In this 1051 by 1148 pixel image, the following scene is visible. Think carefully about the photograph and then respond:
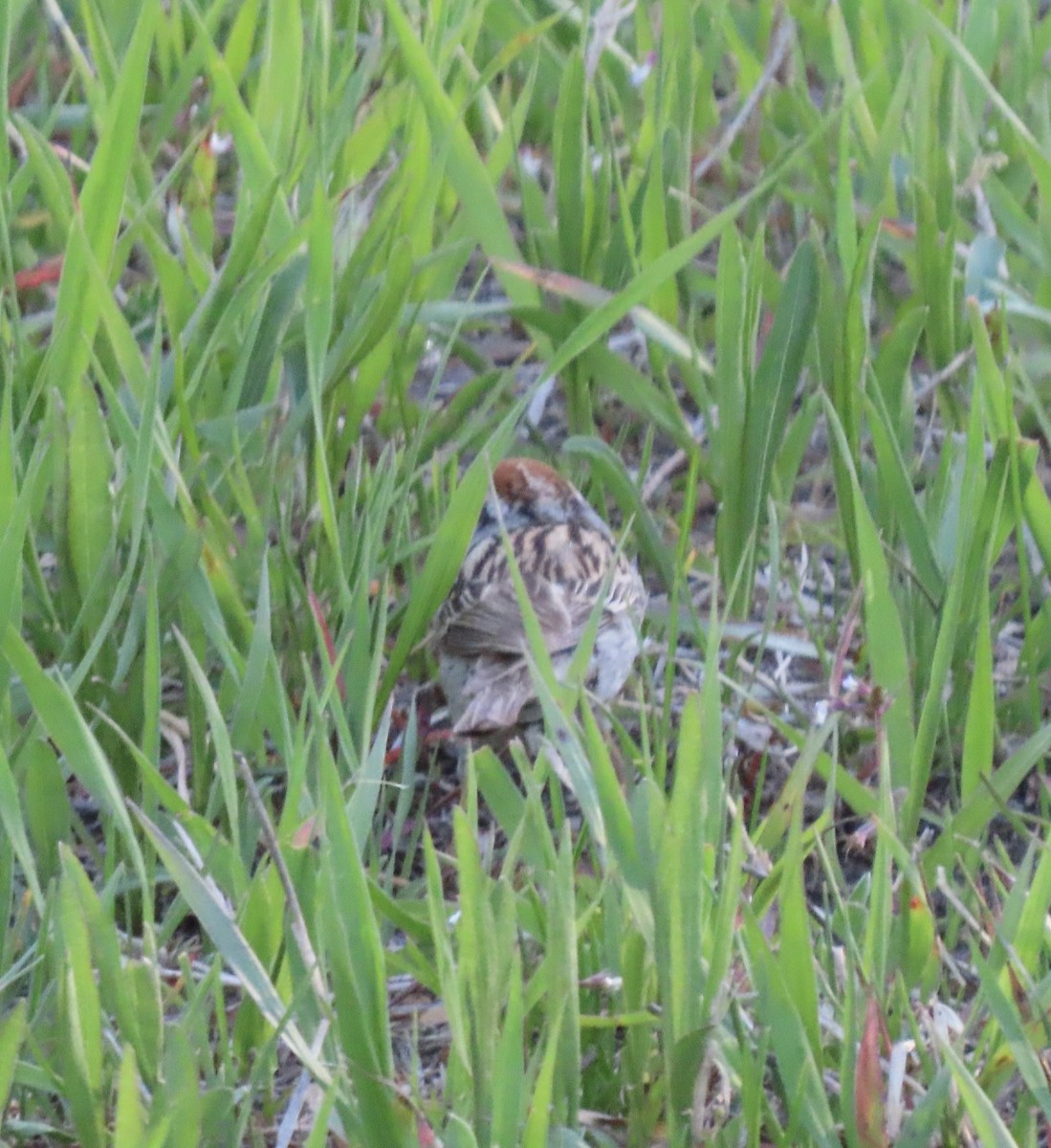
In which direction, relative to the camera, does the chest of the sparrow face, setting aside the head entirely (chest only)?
away from the camera
